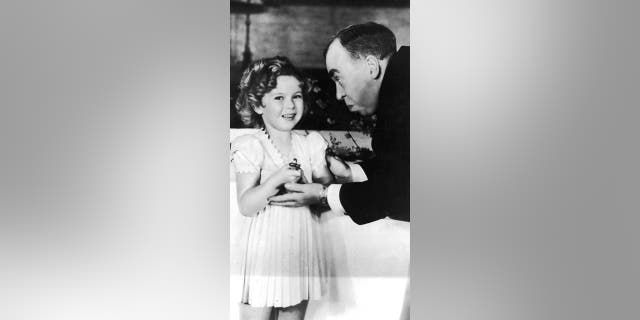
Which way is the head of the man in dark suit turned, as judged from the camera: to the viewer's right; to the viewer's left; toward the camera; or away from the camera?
to the viewer's left

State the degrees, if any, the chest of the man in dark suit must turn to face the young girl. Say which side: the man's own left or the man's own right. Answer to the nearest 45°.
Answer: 0° — they already face them

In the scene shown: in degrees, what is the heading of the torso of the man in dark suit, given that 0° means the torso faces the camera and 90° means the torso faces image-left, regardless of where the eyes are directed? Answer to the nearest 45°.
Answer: approximately 90°

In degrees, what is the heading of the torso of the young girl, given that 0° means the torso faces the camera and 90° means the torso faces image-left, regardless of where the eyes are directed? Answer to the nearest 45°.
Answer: approximately 315°

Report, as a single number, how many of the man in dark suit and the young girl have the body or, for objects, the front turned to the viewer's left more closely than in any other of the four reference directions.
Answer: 1

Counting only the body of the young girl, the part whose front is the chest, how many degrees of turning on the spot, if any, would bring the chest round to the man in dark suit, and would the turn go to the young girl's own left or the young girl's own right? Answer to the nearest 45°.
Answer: approximately 45° to the young girl's own left
